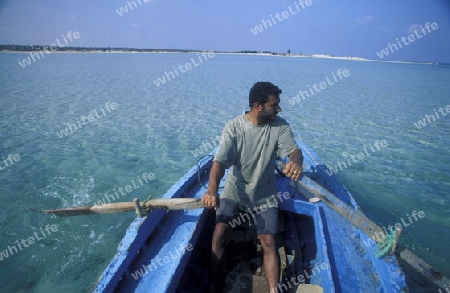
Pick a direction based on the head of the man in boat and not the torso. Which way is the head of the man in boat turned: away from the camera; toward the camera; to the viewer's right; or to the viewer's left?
to the viewer's right

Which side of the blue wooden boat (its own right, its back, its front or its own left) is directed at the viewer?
back

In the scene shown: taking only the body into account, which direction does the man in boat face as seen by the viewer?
toward the camera
